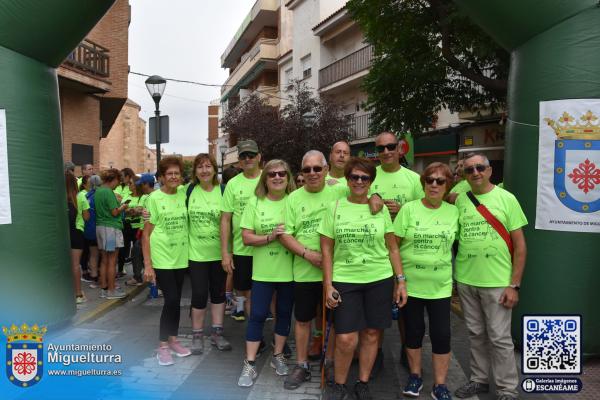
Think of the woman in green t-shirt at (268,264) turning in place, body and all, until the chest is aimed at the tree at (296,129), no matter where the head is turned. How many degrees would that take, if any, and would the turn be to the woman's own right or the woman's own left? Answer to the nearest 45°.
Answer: approximately 180°

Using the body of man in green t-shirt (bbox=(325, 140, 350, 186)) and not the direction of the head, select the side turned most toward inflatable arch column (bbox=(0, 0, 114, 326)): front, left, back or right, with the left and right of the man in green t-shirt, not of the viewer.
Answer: right

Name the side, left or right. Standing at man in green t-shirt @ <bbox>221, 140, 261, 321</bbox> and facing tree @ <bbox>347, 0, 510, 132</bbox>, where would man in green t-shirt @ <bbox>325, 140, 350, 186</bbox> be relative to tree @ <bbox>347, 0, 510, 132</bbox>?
right

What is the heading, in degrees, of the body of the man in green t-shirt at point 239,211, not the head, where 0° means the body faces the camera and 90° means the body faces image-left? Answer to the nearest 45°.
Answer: approximately 0°

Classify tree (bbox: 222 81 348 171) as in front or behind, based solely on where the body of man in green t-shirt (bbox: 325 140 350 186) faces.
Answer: behind

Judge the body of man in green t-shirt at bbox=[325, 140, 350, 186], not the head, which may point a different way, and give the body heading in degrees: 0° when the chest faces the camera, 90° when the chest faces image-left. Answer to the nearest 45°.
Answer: approximately 0°

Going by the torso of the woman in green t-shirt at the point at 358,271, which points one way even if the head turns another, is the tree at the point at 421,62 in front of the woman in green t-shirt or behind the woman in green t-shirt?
behind

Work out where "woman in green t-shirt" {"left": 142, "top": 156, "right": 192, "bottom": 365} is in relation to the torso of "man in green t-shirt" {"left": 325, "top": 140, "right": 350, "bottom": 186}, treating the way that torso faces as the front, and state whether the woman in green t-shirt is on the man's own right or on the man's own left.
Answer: on the man's own right
